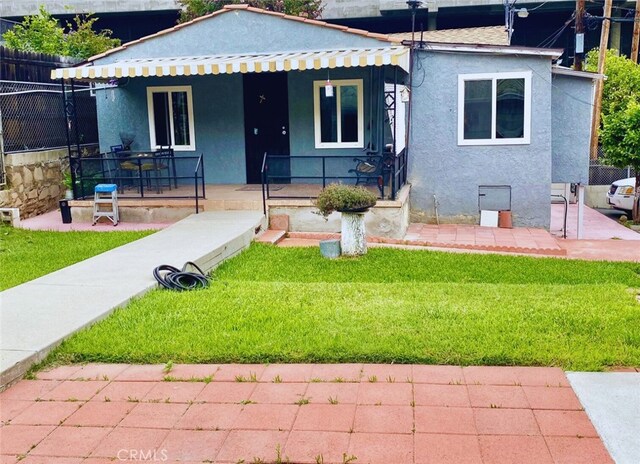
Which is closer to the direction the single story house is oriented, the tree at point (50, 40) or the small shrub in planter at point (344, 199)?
the small shrub in planter

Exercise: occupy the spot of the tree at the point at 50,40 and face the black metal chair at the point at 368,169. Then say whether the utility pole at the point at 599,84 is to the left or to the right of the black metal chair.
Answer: left

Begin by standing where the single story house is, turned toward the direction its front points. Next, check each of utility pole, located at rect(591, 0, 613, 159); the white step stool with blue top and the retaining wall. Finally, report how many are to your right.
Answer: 2

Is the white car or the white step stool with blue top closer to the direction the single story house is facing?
the white step stool with blue top

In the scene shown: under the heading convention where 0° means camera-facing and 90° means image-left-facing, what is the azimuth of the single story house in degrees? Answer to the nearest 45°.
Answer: approximately 0°

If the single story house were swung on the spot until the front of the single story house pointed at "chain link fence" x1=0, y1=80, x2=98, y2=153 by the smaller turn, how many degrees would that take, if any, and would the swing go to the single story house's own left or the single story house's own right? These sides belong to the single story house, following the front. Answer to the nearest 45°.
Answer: approximately 90° to the single story house's own right

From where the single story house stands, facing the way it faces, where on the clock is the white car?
The white car is roughly at 8 o'clock from the single story house.

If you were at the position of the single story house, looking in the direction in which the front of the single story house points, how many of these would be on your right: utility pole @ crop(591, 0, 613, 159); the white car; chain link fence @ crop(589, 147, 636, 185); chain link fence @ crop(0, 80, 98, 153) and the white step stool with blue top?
2

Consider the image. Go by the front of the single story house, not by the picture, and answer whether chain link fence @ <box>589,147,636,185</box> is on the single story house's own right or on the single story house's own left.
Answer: on the single story house's own left

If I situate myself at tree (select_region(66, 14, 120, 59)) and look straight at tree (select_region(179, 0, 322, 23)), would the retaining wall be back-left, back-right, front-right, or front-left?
back-right

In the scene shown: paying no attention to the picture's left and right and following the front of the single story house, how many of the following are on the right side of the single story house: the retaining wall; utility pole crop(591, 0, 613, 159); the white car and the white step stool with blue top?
2

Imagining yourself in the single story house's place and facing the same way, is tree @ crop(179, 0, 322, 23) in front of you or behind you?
behind

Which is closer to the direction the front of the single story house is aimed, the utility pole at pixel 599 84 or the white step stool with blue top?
the white step stool with blue top
